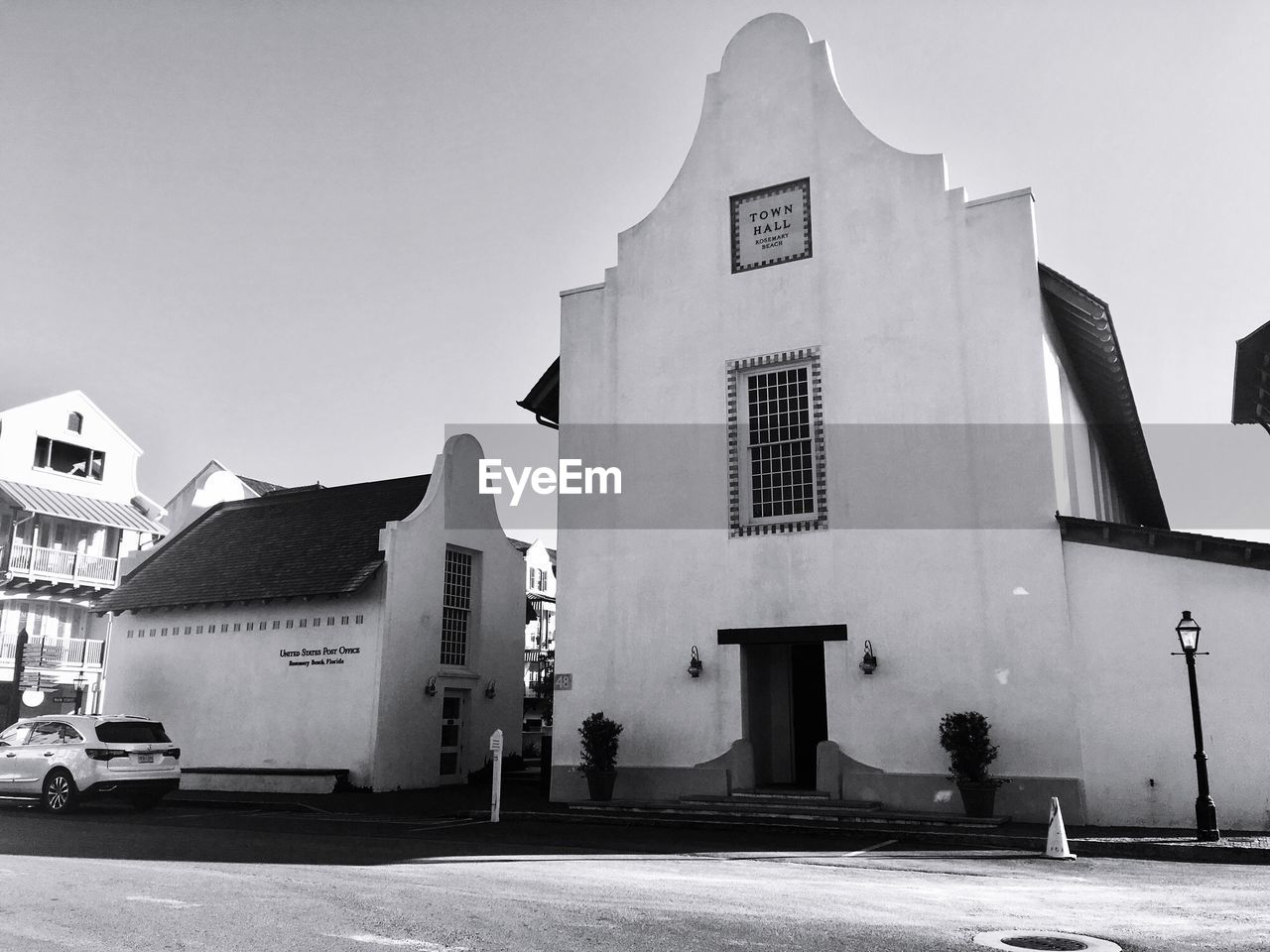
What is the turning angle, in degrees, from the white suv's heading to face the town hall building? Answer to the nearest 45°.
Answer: approximately 180°

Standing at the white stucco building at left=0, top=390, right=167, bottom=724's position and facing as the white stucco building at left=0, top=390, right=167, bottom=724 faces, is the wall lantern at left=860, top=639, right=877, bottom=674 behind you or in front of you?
in front

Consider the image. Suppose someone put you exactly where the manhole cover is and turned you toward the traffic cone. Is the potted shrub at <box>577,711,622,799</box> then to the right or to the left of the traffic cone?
left

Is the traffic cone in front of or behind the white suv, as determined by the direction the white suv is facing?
behind

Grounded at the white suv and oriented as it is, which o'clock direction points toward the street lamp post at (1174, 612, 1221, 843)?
The street lamp post is roughly at 6 o'clock from the white suv.

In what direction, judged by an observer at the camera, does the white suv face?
facing away from the viewer and to the left of the viewer

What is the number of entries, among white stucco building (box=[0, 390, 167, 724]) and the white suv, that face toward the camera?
1

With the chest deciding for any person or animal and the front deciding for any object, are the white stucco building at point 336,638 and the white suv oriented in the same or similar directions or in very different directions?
very different directions

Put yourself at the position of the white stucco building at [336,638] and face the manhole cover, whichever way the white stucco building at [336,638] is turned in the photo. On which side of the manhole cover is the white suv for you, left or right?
right

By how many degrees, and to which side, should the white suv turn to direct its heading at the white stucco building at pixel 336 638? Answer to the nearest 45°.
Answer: approximately 90° to its right
